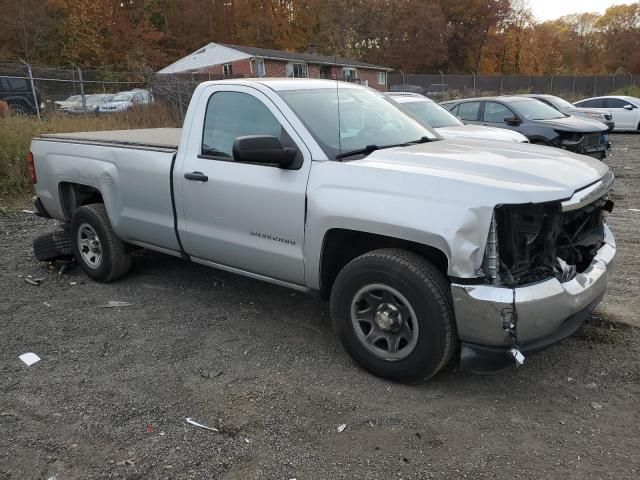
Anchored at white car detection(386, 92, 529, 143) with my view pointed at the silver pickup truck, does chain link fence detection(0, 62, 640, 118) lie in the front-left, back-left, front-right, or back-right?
back-right

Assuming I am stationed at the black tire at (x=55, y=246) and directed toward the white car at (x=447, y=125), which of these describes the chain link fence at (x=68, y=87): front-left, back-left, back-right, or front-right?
front-left

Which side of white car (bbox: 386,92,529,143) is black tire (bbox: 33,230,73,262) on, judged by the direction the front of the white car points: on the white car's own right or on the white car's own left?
on the white car's own right

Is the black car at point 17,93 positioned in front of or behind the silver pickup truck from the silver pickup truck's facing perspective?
behind

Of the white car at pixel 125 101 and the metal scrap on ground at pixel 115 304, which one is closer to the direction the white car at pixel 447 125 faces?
the metal scrap on ground

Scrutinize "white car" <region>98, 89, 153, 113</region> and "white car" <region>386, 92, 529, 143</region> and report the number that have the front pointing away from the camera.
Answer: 0

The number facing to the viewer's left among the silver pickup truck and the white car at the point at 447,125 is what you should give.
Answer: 0

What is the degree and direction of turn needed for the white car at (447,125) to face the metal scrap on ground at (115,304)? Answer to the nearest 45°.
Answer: approximately 90° to its right

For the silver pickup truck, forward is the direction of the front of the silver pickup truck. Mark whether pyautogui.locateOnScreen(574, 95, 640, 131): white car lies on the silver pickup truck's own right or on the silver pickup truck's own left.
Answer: on the silver pickup truck's own left

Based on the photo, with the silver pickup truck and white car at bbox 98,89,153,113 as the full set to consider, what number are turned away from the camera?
0

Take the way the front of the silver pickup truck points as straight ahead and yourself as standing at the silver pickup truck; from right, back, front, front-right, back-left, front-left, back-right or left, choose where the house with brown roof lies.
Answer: back-left

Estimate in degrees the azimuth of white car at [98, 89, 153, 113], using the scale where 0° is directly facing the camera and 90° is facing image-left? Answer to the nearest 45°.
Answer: approximately 45°

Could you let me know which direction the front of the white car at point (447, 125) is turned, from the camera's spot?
facing the viewer and to the right of the viewer
